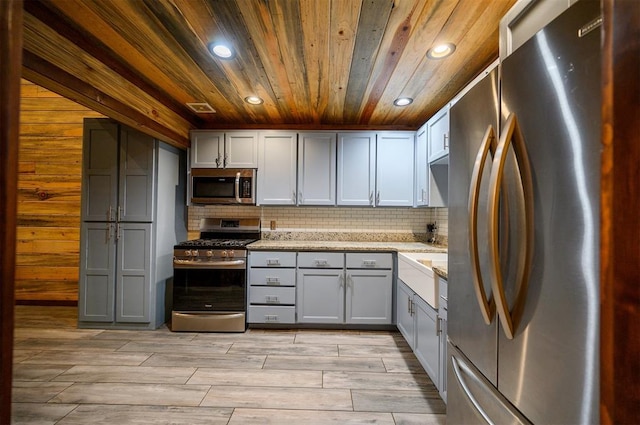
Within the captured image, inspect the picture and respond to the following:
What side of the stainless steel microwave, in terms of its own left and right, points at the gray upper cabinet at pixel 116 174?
right

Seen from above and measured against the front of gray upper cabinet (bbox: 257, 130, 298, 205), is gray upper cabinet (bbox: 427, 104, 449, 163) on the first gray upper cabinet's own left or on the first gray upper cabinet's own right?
on the first gray upper cabinet's own left

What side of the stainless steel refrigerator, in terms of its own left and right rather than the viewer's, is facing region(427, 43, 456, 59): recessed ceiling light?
right

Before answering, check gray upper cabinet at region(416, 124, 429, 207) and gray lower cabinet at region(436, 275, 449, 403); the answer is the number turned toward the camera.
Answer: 0

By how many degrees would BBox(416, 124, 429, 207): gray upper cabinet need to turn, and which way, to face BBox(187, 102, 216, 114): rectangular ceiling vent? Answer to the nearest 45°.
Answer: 0° — it already faces it

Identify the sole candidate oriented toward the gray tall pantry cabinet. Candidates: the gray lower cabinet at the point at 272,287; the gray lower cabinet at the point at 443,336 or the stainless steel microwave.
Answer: the gray lower cabinet at the point at 443,336

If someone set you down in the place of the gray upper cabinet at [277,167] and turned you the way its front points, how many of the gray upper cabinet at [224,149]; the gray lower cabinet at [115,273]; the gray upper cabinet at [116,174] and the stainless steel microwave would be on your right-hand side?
4

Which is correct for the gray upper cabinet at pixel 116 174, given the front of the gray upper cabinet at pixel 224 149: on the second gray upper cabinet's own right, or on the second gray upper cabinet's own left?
on the second gray upper cabinet's own right

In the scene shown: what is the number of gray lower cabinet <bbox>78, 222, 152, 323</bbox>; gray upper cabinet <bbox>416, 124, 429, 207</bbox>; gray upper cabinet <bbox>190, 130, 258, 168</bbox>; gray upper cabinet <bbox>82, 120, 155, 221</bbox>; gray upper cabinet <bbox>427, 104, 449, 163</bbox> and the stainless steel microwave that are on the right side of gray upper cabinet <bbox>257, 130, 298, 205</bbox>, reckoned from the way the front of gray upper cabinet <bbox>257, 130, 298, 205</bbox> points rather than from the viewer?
4

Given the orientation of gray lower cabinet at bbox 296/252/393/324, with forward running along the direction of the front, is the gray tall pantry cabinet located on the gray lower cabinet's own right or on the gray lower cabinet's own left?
on the gray lower cabinet's own right

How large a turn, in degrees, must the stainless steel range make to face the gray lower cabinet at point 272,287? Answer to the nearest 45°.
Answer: approximately 90° to its left

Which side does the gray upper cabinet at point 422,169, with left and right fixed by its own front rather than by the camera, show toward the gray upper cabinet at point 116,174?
front

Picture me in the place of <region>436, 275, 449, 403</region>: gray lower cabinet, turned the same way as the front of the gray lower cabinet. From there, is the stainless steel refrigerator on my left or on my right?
on my left

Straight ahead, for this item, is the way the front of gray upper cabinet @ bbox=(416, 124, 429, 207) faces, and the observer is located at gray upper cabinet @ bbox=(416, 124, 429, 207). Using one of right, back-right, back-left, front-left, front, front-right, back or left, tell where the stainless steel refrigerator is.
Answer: left
